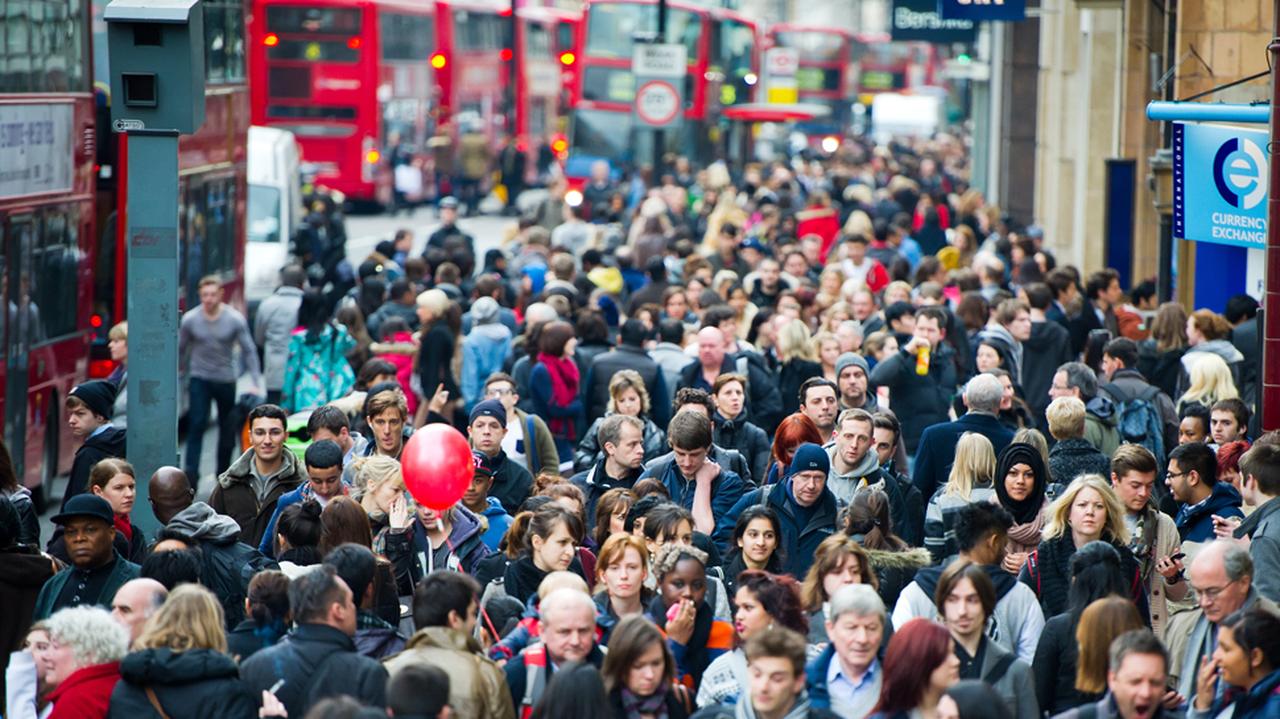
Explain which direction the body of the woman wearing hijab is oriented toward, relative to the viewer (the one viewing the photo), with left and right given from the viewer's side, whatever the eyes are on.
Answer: facing the viewer

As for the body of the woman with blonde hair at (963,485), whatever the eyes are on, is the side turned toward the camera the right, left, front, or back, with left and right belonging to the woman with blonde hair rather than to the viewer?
back

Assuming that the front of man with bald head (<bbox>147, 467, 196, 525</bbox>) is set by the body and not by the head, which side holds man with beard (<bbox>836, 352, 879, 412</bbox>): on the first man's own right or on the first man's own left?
on the first man's own right

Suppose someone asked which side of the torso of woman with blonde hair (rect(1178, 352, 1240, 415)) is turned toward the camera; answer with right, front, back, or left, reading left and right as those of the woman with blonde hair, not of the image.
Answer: back

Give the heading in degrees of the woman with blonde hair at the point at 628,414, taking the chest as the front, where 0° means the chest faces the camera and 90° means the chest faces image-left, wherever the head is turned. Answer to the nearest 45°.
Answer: approximately 0°

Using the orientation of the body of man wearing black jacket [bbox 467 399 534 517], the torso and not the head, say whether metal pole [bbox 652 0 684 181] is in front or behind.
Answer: behind

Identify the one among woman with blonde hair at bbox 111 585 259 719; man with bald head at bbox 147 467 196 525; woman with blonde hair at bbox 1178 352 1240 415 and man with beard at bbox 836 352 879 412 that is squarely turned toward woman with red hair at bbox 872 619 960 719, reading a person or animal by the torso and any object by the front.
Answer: the man with beard

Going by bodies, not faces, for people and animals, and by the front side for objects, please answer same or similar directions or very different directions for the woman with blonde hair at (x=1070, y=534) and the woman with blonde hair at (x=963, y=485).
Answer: very different directions

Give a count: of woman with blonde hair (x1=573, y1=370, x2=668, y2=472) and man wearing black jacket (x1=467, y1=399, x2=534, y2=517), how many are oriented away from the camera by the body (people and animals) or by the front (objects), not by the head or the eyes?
0

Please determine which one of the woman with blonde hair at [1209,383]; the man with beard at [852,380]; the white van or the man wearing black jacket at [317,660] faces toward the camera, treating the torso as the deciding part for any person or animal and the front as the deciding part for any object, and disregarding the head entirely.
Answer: the man with beard

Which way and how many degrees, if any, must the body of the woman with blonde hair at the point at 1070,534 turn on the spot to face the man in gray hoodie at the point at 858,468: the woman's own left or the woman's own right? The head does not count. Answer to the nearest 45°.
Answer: approximately 135° to the woman's own right

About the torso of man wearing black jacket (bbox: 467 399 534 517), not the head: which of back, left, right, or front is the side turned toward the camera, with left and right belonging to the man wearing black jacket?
front

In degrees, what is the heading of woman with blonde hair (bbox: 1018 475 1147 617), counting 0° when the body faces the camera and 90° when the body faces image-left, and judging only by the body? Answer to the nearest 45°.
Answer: approximately 0°

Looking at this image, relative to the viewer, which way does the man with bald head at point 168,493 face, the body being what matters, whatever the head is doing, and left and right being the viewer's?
facing away from the viewer

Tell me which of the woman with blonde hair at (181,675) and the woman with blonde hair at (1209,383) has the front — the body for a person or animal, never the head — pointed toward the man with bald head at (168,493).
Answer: the woman with blonde hair at (181,675)

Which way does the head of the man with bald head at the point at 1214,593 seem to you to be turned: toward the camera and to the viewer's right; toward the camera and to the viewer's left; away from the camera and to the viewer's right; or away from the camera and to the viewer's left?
toward the camera and to the viewer's left

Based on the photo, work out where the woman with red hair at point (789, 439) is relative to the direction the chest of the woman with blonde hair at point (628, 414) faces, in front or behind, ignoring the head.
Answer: in front
